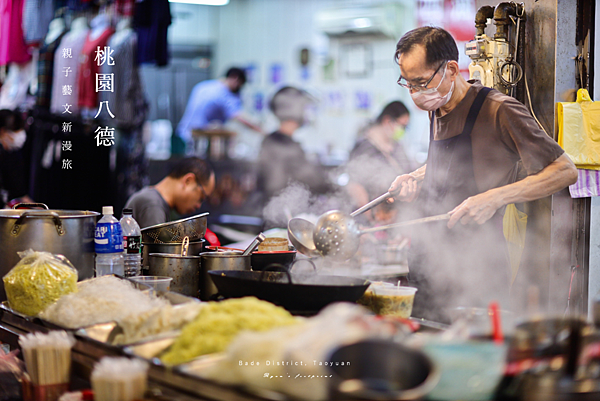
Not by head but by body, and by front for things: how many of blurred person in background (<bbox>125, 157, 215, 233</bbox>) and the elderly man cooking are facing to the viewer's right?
1

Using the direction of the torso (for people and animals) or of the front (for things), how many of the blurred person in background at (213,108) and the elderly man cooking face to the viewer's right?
1

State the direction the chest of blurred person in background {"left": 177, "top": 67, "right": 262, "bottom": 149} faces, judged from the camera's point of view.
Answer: to the viewer's right

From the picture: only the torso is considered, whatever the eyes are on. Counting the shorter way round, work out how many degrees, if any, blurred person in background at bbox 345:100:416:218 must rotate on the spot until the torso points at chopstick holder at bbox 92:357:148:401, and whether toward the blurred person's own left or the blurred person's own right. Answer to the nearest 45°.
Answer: approximately 45° to the blurred person's own right

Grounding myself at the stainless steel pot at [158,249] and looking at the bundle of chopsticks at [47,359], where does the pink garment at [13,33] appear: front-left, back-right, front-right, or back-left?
back-right

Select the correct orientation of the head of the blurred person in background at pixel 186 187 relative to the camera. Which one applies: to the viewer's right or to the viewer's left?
to the viewer's right

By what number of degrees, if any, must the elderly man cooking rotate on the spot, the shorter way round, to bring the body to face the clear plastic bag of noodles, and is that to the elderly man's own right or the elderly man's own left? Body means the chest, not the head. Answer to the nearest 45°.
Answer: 0° — they already face it

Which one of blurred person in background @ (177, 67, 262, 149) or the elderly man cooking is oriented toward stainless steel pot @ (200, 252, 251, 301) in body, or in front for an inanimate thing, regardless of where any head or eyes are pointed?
the elderly man cooking

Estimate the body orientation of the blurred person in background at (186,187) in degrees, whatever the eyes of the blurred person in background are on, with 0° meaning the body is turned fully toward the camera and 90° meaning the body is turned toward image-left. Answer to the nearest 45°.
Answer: approximately 270°
